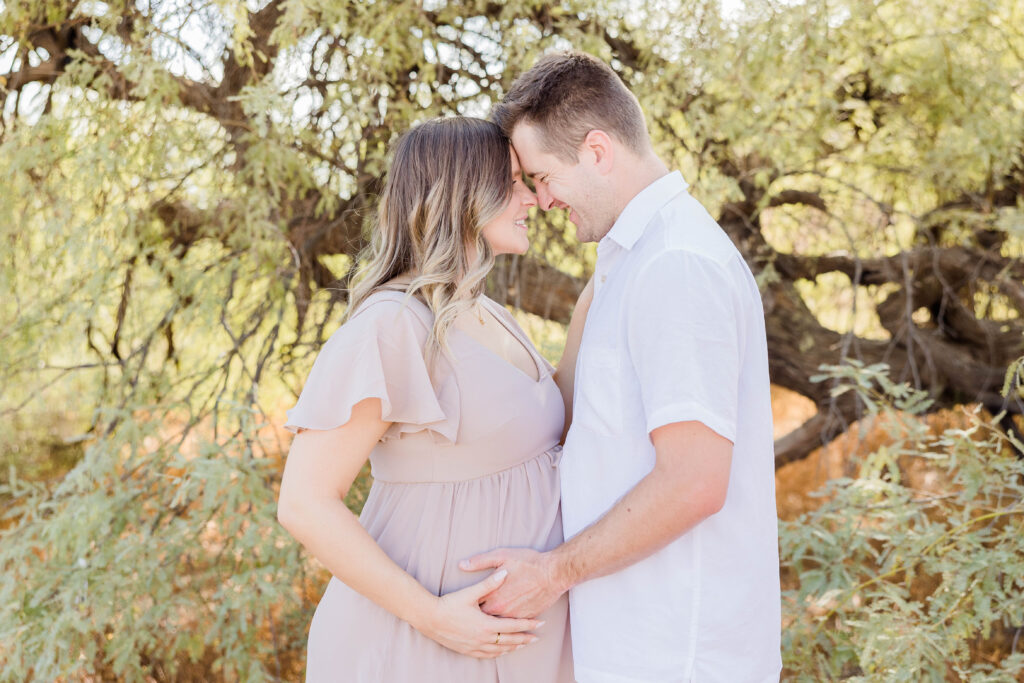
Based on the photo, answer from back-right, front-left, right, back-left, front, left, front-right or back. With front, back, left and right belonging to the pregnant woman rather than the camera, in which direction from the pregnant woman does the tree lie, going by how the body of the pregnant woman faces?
left

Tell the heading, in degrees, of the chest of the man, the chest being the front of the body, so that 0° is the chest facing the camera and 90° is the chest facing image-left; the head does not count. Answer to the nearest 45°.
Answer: approximately 90°

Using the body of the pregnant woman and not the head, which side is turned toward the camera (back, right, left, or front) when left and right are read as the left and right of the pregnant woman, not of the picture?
right

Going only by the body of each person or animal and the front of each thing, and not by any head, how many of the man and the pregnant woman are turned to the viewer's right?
1

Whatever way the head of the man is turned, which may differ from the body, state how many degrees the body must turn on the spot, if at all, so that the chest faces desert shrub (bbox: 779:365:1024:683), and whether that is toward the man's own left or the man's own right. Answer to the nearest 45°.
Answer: approximately 135° to the man's own right

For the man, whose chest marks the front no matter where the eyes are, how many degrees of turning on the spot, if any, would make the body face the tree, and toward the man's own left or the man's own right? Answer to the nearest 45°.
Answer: approximately 45° to the man's own right

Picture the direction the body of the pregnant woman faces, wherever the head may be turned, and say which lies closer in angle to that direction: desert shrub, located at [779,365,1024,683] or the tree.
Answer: the desert shrub

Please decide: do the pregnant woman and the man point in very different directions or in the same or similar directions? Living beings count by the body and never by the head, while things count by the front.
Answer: very different directions

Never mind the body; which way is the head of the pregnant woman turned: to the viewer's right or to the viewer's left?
to the viewer's right
